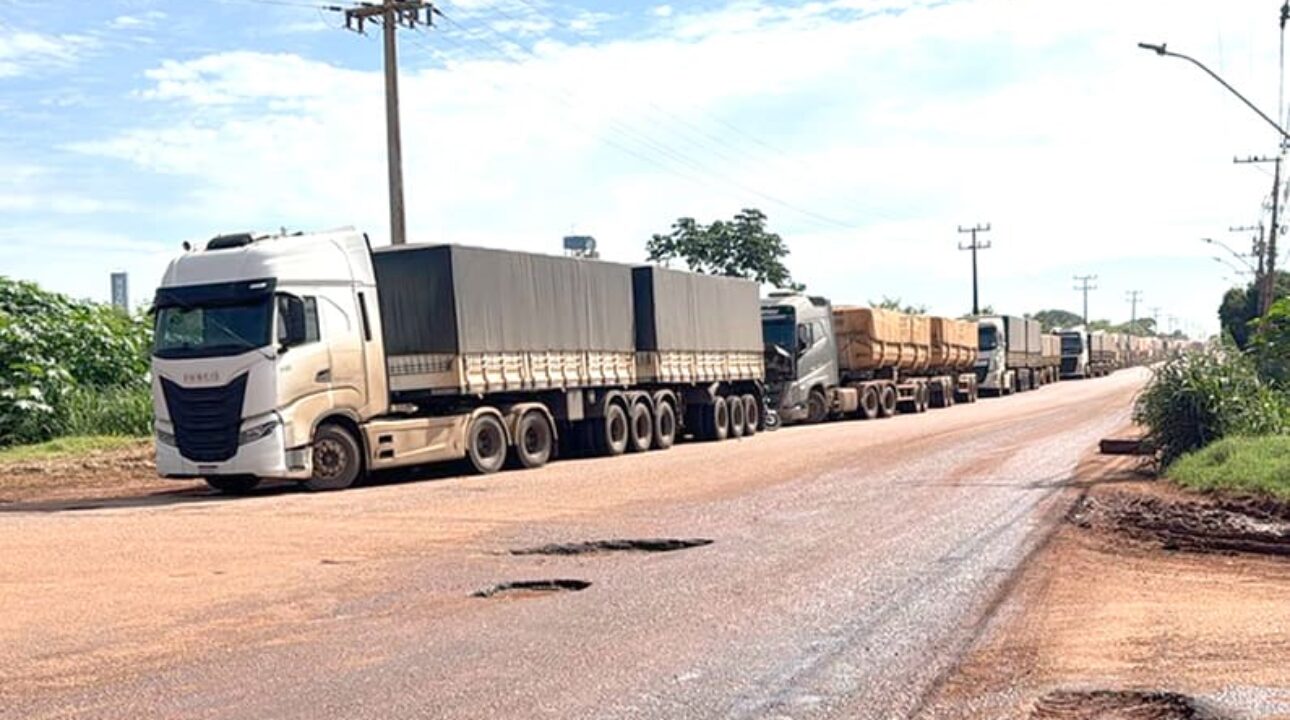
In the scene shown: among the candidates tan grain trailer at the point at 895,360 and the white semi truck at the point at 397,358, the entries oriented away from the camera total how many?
0

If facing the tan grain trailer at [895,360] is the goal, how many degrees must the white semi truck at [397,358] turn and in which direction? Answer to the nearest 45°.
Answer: approximately 180°

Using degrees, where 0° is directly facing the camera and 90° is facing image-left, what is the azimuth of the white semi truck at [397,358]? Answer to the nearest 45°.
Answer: approximately 45°

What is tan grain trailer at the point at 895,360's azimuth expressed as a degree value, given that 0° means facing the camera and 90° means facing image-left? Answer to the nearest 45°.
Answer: approximately 45°

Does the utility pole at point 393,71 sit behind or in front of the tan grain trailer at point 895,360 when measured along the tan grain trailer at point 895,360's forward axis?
in front

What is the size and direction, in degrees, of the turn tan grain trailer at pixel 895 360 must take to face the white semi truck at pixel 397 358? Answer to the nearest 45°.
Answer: approximately 45° to its left

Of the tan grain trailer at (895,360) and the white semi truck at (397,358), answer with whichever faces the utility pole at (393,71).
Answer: the tan grain trailer
